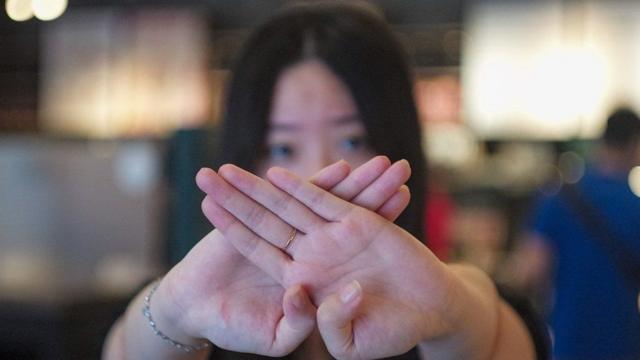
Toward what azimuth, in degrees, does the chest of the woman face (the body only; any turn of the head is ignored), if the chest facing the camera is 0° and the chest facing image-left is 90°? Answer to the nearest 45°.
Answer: approximately 0°

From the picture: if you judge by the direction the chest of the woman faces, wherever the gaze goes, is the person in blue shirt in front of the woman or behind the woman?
behind
